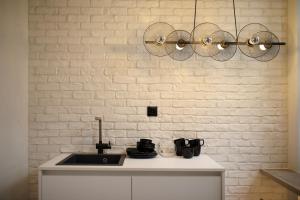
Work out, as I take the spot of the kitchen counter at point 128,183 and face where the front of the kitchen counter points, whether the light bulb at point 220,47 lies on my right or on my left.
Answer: on my left

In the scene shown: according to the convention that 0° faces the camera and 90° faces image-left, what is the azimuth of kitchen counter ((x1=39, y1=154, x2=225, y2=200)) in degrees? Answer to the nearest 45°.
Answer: approximately 0°

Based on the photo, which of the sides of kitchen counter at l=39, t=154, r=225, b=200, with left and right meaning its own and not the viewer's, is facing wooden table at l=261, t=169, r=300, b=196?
left
